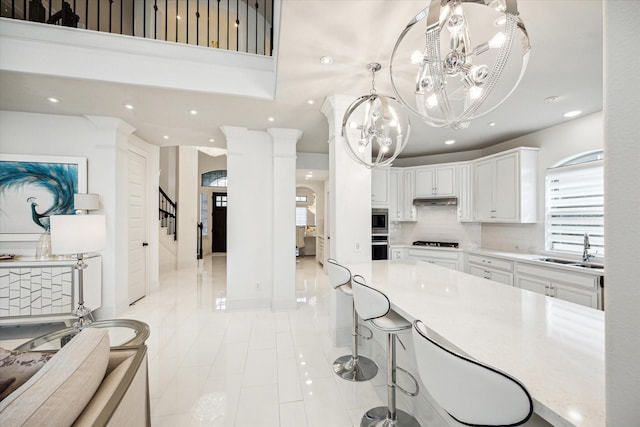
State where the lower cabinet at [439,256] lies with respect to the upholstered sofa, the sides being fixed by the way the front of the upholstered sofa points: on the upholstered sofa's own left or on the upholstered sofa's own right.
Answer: on the upholstered sofa's own right

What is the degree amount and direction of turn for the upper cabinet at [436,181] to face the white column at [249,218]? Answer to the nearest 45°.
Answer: approximately 45° to its right

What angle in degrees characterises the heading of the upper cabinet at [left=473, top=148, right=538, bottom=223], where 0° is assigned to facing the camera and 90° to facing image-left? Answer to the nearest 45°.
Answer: approximately 45°

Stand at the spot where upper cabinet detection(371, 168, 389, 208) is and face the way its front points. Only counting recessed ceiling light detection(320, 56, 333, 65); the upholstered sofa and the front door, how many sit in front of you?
2

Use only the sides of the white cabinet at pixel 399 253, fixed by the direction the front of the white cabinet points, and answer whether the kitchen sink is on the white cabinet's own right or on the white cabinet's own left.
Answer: on the white cabinet's own left

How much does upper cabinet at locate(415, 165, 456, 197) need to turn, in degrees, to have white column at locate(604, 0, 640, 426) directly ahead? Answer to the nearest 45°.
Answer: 0° — it already faces it

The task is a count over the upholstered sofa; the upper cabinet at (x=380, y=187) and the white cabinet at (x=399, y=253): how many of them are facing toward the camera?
2

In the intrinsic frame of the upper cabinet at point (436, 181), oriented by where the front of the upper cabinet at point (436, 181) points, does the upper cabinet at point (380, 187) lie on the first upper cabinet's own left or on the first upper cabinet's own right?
on the first upper cabinet's own right
